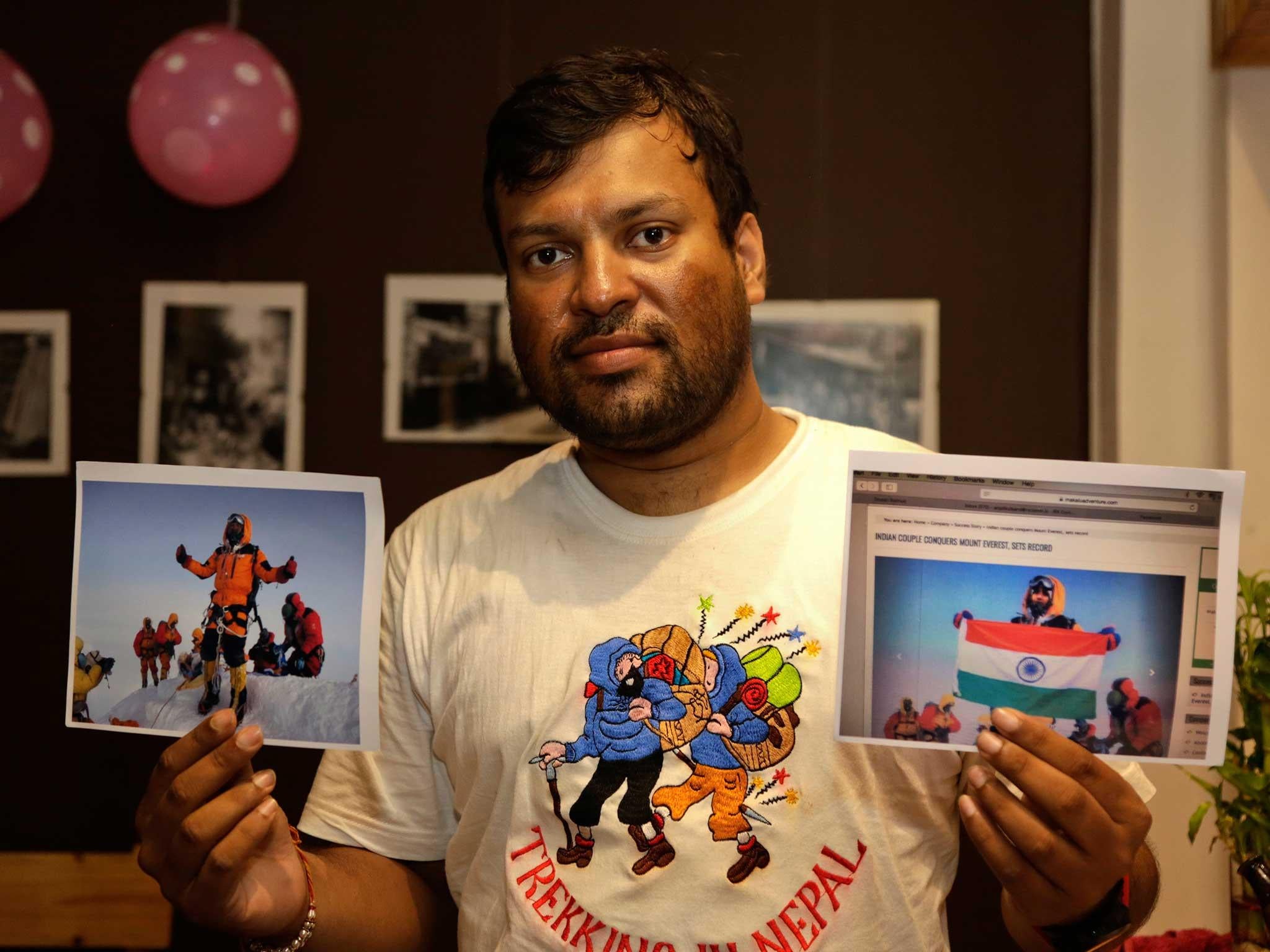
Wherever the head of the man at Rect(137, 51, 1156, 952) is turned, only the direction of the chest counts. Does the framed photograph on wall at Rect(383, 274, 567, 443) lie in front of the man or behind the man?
behind

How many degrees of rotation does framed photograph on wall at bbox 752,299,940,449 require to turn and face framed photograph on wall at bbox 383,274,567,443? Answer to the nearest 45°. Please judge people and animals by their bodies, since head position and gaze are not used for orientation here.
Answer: approximately 90° to its right

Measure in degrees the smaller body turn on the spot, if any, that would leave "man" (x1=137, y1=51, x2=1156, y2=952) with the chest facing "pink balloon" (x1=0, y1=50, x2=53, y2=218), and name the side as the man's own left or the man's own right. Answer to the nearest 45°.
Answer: approximately 135° to the man's own right

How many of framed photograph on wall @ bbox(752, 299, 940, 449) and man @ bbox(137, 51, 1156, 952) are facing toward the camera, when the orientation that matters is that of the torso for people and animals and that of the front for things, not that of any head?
2
